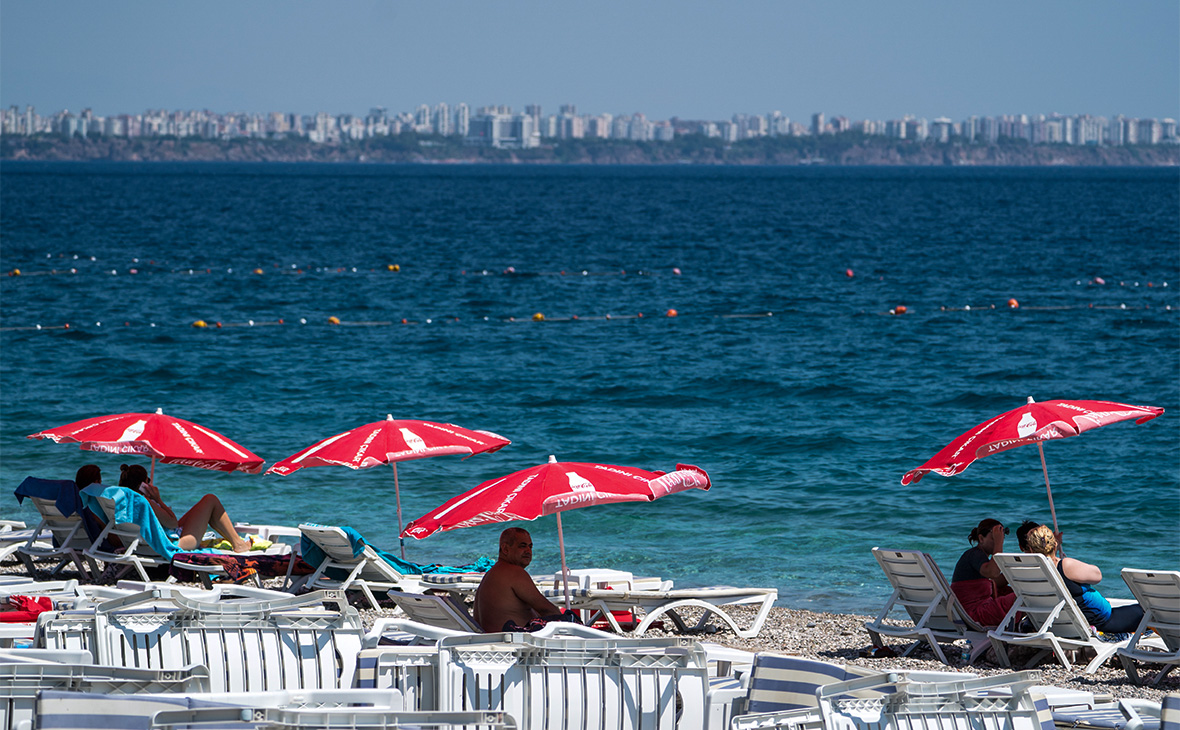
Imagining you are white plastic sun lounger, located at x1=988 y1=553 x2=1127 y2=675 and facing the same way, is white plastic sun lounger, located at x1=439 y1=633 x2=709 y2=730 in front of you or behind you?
behind

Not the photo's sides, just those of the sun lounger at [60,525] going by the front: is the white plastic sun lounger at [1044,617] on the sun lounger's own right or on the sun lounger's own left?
on the sun lounger's own right

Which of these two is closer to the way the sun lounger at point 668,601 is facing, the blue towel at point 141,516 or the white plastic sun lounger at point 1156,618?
the white plastic sun lounger

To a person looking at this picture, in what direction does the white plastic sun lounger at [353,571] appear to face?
facing away from the viewer and to the right of the viewer

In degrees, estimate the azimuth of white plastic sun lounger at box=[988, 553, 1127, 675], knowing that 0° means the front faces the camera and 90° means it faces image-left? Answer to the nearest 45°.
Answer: approximately 225°

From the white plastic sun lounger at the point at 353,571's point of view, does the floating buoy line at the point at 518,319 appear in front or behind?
in front

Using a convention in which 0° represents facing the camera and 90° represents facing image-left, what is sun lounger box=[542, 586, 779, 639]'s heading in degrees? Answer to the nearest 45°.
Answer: approximately 270°

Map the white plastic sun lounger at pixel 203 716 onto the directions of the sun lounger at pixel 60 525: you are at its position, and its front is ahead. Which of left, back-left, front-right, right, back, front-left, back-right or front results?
back-right

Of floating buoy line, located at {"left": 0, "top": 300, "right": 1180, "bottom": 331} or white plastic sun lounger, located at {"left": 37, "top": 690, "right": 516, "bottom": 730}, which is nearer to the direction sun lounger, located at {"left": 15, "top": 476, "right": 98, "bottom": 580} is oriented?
the floating buoy line

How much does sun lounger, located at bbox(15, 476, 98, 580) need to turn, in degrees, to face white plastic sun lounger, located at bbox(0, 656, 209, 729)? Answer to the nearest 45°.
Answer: approximately 135° to its right
